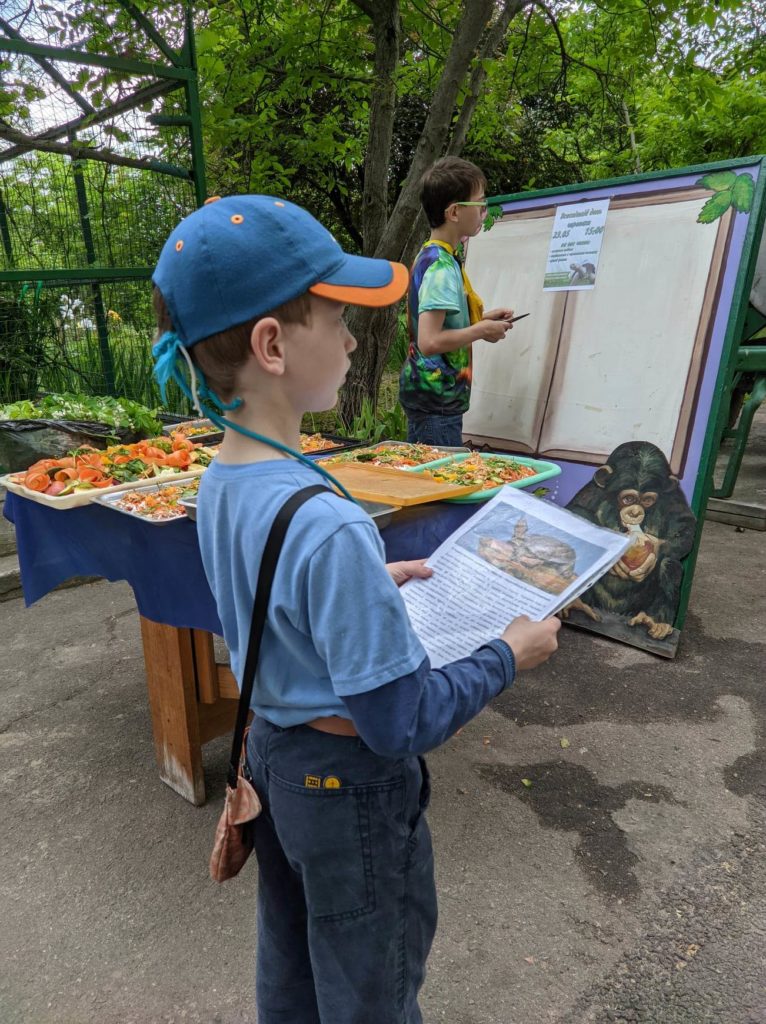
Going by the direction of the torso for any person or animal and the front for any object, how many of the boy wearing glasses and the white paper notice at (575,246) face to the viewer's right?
1

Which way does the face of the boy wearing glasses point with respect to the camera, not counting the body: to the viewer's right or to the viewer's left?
to the viewer's right

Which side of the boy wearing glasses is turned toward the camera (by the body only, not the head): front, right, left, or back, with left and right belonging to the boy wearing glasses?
right

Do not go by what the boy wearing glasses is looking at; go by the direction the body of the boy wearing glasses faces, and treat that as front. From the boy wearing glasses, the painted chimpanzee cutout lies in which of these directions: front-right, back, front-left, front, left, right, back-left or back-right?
front

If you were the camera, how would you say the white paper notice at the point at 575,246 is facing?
facing the viewer and to the left of the viewer

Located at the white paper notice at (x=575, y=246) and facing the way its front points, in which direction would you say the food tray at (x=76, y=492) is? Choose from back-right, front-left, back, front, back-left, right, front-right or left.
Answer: front

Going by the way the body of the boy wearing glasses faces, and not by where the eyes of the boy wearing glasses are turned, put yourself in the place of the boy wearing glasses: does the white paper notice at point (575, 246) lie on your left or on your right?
on your left

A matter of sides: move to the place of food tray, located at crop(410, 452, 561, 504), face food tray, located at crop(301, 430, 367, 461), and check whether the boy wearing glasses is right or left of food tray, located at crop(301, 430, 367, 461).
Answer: right

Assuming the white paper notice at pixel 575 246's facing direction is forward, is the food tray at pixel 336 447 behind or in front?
in front

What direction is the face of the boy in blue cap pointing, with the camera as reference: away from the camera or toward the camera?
away from the camera

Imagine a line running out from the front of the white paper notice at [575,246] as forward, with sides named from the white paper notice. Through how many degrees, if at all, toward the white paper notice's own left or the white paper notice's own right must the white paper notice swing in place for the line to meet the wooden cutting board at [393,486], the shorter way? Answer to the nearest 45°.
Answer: approximately 45° to the white paper notice's own left

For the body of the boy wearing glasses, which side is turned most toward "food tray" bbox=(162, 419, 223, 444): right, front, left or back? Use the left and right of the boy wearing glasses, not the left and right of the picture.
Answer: back
